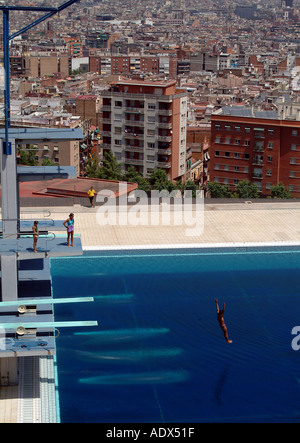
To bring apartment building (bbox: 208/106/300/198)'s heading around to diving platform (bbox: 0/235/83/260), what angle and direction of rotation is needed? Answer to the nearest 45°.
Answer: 0° — it already faces it

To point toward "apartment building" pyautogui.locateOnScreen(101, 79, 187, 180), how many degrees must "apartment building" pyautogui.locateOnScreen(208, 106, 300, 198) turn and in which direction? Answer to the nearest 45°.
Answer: approximately 135° to its right

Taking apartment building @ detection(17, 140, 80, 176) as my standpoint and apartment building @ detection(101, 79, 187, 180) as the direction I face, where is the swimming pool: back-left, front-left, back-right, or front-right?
front-right

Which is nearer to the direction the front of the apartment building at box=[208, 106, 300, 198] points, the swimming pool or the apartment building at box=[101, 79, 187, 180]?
the swimming pool

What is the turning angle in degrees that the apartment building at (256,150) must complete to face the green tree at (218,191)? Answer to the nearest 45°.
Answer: approximately 45° to its right

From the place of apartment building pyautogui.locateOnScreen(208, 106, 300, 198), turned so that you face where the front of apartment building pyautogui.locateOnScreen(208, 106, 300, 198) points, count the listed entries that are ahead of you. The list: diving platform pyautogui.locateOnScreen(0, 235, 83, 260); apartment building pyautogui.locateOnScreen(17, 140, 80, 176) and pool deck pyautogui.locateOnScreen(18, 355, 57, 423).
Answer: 2

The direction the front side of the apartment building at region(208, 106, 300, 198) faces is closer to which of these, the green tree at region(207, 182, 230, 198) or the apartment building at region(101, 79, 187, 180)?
the green tree

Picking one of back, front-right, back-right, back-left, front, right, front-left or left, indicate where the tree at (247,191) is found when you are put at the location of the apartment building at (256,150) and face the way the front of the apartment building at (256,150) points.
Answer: front

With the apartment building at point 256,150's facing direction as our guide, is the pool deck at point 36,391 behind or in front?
in front

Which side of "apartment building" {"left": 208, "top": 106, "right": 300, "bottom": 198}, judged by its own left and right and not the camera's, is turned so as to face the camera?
front

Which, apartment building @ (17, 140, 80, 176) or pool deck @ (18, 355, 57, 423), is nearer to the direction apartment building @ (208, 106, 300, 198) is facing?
the pool deck

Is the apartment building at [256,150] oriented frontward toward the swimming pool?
yes

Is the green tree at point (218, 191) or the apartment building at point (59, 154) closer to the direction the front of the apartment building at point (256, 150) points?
the green tree

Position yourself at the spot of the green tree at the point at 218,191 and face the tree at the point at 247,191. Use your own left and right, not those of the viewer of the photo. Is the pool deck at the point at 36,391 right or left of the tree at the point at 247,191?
right
